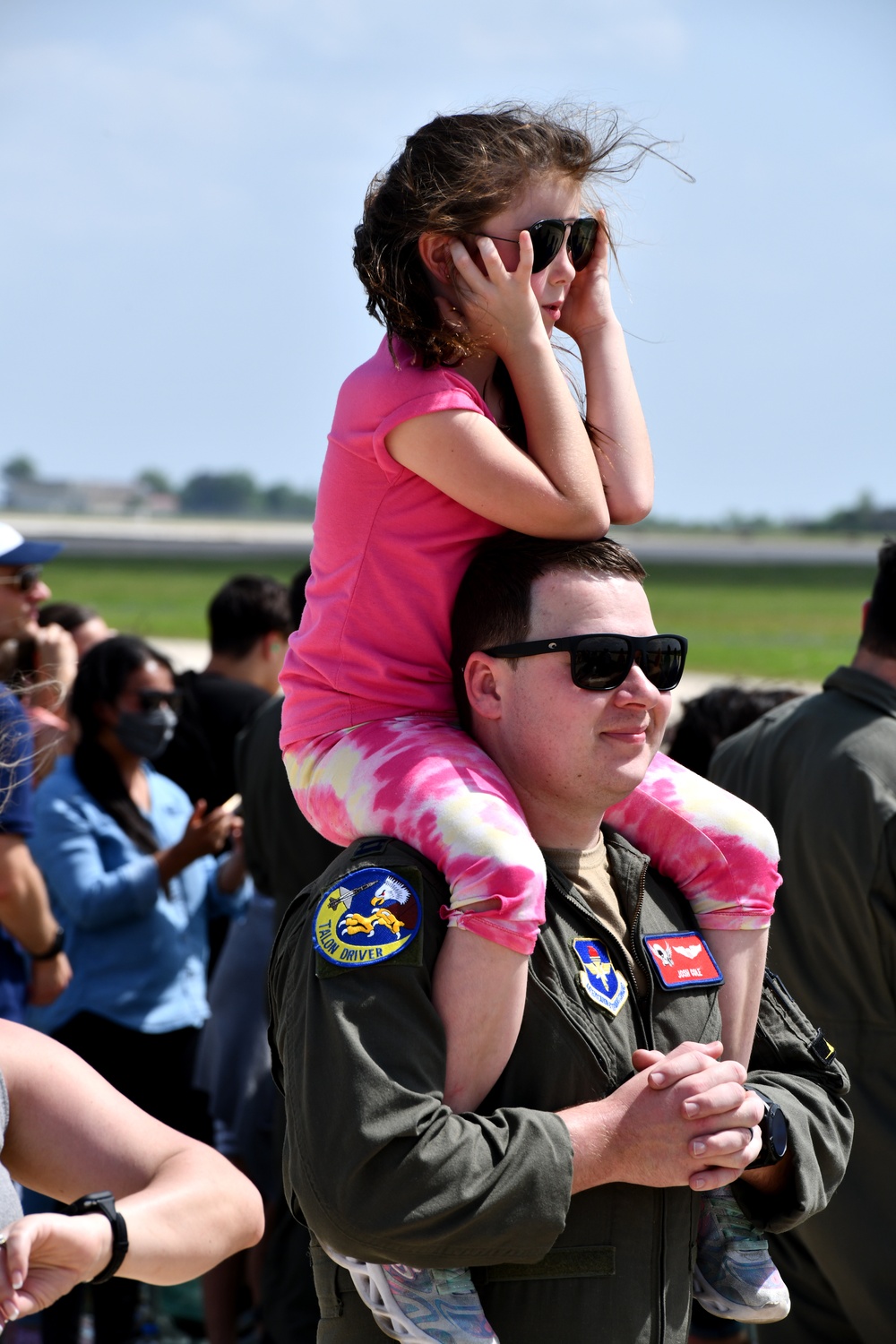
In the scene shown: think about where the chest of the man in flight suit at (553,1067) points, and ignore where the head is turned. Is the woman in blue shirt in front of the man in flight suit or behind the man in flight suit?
behind

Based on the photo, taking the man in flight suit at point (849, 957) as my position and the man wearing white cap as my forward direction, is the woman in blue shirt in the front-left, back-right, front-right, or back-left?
front-right

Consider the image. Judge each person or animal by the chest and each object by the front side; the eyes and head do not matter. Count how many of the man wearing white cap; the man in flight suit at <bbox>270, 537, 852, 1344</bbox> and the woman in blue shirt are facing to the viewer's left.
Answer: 0

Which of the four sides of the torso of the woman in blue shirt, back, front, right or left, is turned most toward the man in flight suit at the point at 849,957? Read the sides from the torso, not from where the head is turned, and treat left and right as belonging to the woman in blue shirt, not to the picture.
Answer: front

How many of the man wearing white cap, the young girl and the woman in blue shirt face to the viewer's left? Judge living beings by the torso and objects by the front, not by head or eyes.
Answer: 0

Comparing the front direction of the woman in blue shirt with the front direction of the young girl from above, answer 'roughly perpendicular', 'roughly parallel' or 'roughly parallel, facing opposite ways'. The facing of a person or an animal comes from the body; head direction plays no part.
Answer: roughly parallel

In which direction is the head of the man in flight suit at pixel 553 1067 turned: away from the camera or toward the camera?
toward the camera

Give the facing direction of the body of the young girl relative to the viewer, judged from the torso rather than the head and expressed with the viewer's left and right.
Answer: facing the viewer and to the right of the viewer

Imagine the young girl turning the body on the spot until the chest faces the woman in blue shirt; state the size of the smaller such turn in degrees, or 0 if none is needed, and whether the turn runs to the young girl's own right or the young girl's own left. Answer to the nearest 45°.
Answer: approximately 180°
